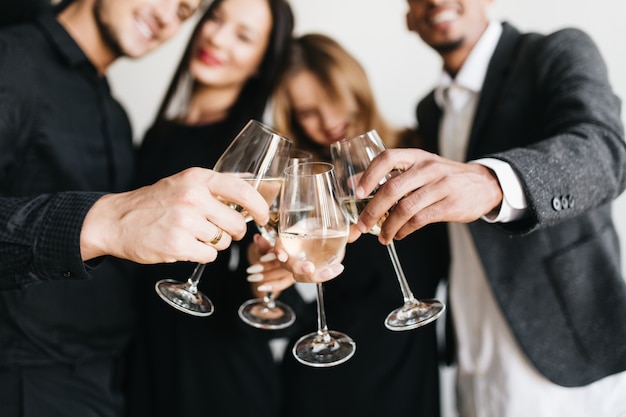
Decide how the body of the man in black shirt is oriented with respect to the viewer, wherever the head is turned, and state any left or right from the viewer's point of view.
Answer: facing the viewer and to the right of the viewer

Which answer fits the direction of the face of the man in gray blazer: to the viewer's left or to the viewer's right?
to the viewer's left

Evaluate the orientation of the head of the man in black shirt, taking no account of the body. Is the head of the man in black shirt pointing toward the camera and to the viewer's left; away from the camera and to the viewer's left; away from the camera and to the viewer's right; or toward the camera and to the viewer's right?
toward the camera and to the viewer's right

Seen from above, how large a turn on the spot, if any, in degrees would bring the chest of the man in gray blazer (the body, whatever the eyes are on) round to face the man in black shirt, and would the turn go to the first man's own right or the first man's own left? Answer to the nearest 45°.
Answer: approximately 45° to the first man's own right

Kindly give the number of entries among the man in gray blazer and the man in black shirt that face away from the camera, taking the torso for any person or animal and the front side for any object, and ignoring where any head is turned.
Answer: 0
